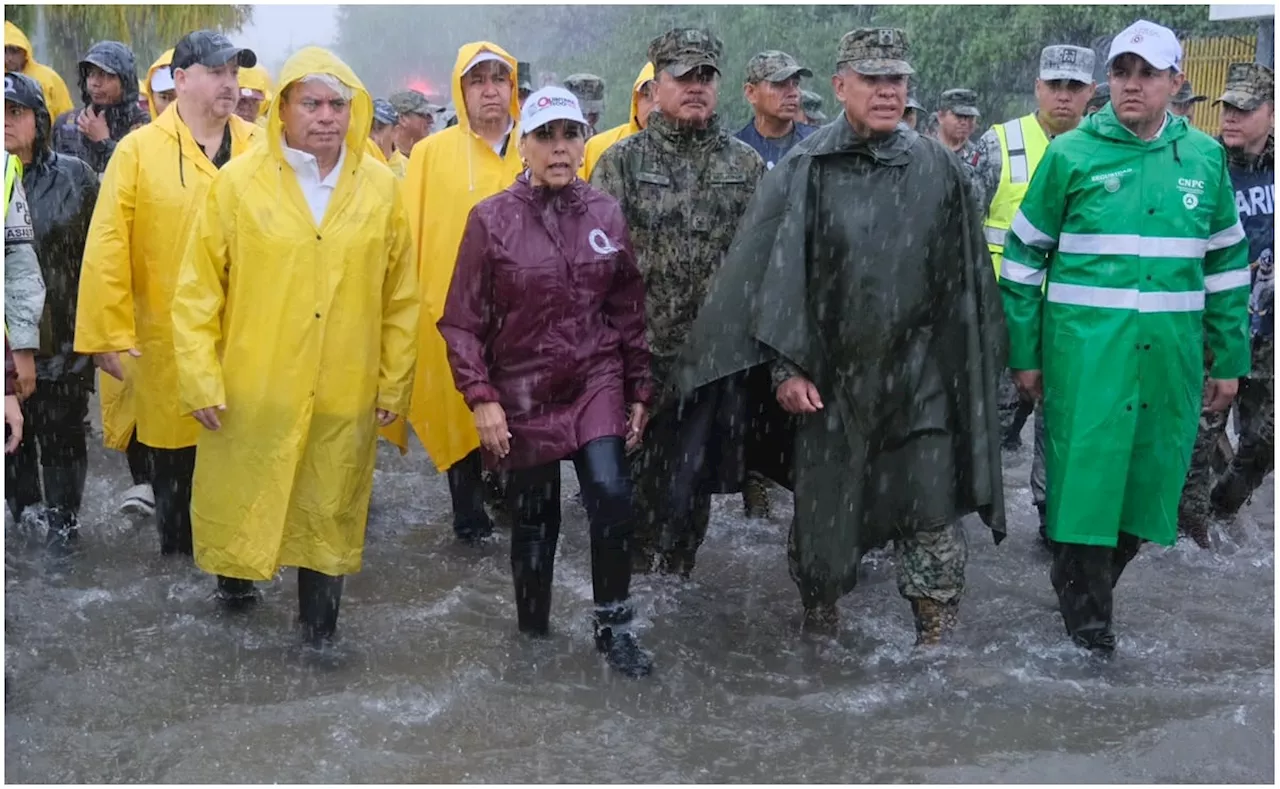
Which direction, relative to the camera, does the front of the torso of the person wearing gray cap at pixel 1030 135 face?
toward the camera

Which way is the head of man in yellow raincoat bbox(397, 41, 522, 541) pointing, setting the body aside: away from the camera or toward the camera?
toward the camera

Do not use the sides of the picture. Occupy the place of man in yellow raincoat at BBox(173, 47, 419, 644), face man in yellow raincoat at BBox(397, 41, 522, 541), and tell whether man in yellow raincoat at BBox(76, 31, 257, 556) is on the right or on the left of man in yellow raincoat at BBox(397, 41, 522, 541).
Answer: left

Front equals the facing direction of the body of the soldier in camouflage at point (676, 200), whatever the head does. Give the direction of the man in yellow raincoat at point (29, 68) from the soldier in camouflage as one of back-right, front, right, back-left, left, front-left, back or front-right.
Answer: back-right

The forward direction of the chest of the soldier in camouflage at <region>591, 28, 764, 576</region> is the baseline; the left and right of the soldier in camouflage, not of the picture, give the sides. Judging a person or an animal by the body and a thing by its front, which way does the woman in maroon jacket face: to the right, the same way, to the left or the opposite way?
the same way

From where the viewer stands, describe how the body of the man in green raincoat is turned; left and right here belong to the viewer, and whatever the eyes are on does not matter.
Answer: facing the viewer

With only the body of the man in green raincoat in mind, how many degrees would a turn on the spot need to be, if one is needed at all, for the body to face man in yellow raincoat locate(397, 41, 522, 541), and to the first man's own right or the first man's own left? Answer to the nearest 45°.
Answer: approximately 90° to the first man's own right

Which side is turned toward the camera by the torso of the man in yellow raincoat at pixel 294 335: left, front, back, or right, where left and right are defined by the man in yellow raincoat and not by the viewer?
front

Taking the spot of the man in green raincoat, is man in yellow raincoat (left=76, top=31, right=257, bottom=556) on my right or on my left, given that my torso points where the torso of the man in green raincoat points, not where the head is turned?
on my right

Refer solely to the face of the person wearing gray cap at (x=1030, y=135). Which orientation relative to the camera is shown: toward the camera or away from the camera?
toward the camera

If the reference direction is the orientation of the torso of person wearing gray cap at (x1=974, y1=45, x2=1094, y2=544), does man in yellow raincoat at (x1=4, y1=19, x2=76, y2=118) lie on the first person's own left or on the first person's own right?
on the first person's own right

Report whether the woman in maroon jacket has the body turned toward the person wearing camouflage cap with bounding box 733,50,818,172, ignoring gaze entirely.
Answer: no

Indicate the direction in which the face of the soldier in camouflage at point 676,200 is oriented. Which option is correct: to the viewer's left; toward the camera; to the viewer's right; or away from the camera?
toward the camera

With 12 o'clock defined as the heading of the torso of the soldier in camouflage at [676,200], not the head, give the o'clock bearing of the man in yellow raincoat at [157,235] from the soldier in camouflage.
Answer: The man in yellow raincoat is roughly at 3 o'clock from the soldier in camouflage.

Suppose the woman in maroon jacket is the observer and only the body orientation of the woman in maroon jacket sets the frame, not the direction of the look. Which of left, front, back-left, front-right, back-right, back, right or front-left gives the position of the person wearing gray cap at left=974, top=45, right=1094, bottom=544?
back-left
